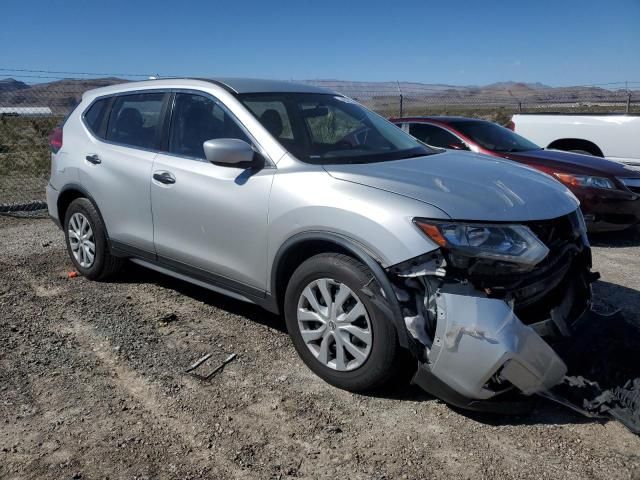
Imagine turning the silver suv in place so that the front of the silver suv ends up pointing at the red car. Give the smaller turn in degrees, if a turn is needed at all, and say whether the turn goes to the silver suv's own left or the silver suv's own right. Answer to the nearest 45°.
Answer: approximately 90° to the silver suv's own left

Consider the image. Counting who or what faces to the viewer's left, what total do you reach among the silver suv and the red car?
0

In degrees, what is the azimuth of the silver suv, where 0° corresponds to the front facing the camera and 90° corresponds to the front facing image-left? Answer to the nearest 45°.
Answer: approximately 315°

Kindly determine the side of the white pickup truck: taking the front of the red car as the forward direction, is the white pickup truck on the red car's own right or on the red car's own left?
on the red car's own left

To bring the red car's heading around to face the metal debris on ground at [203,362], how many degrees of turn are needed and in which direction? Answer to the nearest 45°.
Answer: approximately 90° to its right

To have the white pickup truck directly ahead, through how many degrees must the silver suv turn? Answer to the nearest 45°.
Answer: approximately 90° to its left

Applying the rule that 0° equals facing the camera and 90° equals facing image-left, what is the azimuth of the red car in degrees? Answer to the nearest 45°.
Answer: approximately 315°

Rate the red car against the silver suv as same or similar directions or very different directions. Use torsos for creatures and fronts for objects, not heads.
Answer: same or similar directions
